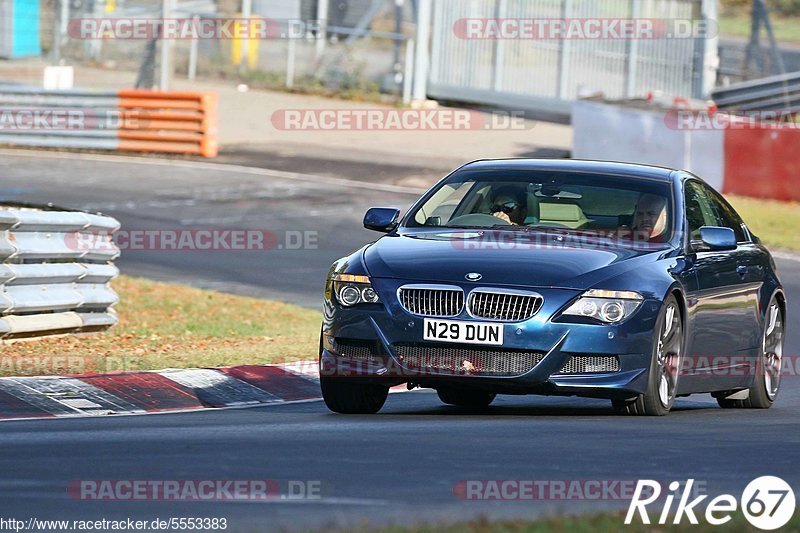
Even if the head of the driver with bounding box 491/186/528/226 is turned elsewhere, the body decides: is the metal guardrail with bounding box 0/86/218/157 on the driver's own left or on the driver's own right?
on the driver's own right

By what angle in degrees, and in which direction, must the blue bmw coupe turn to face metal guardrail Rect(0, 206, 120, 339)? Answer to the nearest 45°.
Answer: approximately 90° to its right

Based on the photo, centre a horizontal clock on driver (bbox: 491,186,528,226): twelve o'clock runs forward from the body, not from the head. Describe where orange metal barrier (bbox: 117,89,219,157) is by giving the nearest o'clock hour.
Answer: The orange metal barrier is roughly at 4 o'clock from the driver.

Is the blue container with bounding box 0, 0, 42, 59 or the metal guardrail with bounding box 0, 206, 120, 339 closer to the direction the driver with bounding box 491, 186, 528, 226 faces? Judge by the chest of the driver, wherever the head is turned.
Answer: the metal guardrail

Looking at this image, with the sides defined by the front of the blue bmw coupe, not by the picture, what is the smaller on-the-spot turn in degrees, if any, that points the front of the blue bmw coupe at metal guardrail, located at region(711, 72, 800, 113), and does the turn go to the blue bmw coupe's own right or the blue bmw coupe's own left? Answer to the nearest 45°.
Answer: approximately 135° to the blue bmw coupe's own right

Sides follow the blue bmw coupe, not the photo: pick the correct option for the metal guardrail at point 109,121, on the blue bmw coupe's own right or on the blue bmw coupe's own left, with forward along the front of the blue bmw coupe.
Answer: on the blue bmw coupe's own right

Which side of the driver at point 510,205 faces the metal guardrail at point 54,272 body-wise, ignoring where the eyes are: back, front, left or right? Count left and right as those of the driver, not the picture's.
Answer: right

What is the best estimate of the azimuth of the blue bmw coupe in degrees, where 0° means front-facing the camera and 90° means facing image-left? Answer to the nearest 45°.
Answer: approximately 45°

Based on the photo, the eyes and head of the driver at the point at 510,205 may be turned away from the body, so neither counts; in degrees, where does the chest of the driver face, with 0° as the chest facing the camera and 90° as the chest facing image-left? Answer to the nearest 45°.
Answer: approximately 45°

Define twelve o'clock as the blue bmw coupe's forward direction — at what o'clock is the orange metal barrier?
The orange metal barrier is roughly at 4 o'clock from the blue bmw coupe.

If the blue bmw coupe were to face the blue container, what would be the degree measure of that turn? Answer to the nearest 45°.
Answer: approximately 90° to its right

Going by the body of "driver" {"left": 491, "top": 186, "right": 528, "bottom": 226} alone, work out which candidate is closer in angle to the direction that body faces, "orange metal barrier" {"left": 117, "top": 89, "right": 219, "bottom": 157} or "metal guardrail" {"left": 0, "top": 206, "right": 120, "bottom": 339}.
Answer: the metal guardrail
